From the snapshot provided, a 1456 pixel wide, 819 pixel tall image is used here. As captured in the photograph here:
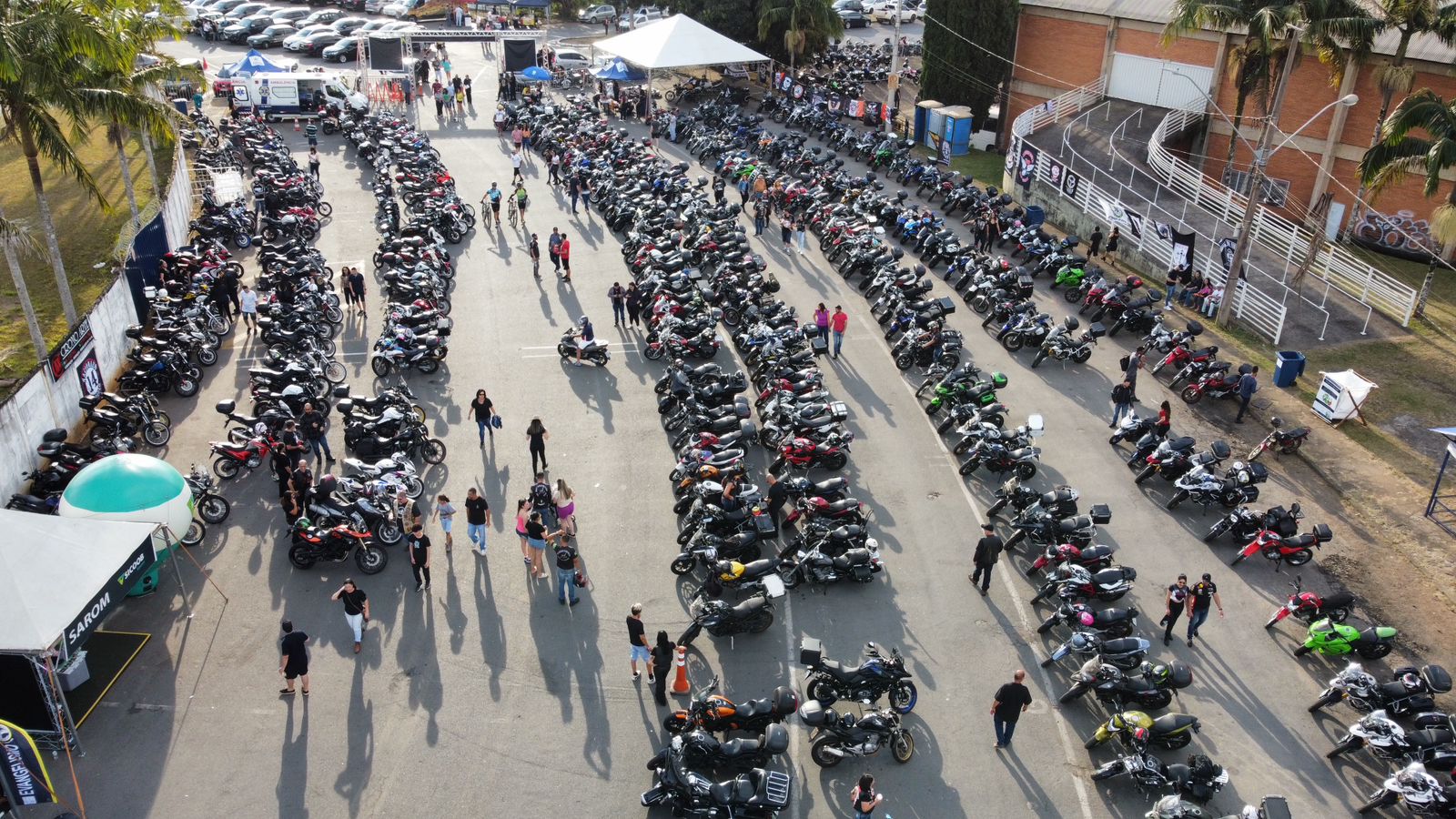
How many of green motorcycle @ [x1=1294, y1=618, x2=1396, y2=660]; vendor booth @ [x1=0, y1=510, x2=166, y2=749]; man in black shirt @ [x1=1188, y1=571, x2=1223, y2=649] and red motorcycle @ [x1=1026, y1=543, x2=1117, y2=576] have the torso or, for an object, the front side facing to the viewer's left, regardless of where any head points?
2

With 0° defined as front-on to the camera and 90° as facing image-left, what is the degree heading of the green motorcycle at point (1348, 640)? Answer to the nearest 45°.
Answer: approximately 90°

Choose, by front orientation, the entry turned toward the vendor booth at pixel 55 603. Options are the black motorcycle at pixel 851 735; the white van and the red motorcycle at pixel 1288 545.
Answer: the red motorcycle

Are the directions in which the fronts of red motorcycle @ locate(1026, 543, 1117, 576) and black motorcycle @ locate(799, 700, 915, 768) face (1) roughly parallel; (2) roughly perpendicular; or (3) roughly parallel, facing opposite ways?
roughly parallel, facing opposite ways

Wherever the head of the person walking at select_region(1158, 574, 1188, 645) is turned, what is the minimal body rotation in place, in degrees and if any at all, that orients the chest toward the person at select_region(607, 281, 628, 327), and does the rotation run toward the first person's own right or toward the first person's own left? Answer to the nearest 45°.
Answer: approximately 135° to the first person's own right

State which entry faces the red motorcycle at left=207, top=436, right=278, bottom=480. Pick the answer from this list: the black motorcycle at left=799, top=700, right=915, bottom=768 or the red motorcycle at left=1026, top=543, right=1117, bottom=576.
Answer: the red motorcycle at left=1026, top=543, right=1117, bottom=576

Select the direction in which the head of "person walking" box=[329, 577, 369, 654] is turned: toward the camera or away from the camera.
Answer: toward the camera

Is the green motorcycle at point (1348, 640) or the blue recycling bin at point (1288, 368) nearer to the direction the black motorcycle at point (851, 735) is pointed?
the green motorcycle

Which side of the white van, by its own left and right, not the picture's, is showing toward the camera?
right

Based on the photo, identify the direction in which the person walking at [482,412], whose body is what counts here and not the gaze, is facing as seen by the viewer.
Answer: toward the camera

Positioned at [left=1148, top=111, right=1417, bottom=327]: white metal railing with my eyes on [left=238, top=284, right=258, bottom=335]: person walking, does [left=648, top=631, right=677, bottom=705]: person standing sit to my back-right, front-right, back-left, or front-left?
front-left

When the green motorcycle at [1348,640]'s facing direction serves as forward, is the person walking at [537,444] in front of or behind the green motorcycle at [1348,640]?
in front

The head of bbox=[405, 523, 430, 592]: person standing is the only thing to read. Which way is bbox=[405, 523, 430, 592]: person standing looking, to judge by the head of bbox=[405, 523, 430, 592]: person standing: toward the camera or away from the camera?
toward the camera

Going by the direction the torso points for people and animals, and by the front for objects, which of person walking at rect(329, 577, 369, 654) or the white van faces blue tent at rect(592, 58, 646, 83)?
the white van

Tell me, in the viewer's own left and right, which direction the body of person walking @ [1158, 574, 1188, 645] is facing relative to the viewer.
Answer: facing the viewer

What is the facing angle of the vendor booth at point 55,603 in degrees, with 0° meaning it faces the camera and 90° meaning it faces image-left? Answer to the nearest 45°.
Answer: approximately 315°

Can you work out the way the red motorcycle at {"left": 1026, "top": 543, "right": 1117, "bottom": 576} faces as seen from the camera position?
facing to the left of the viewer

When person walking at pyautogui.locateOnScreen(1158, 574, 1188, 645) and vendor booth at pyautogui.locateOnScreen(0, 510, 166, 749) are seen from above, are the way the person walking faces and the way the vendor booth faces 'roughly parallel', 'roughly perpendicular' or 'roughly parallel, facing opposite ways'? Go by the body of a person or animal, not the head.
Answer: roughly perpendicular
